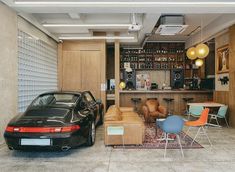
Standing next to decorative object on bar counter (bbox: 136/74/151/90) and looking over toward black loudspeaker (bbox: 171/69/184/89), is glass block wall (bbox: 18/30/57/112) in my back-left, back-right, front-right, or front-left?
back-right

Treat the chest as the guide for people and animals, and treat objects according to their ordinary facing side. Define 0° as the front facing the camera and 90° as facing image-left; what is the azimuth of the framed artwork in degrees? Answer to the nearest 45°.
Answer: approximately 45°

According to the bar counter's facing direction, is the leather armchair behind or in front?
in front

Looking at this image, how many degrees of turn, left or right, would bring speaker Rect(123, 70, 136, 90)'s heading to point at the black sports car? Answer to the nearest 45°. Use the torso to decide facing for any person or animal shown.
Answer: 0° — it already faces it

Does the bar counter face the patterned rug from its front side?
yes

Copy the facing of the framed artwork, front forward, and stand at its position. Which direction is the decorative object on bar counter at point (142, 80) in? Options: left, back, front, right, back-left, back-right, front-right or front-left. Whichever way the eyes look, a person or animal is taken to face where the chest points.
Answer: front

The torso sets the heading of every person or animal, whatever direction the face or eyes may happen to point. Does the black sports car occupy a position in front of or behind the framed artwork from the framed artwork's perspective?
in front

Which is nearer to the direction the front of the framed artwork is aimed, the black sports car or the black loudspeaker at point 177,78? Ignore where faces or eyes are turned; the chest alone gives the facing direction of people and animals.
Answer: the black sports car

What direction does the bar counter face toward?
toward the camera

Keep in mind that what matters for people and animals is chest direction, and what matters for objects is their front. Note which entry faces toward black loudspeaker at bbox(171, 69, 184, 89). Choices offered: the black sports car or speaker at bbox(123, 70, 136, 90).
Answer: the black sports car

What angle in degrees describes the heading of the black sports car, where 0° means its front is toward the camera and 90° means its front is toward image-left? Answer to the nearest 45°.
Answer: approximately 225°

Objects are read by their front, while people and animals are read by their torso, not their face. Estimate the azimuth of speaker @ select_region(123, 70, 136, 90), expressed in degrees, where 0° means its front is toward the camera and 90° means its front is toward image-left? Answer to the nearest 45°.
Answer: approximately 0°

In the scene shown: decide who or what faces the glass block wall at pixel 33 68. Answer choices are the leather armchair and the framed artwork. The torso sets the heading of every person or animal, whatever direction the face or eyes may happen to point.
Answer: the framed artwork

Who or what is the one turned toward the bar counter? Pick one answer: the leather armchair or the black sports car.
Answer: the black sports car

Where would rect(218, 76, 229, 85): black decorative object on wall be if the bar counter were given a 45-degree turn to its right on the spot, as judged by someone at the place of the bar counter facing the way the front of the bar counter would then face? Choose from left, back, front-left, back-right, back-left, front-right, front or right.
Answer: left

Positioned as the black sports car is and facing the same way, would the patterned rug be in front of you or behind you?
in front
